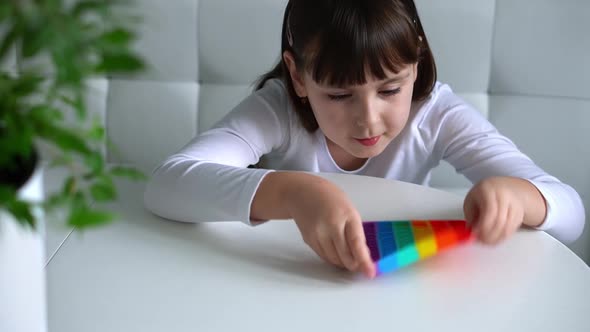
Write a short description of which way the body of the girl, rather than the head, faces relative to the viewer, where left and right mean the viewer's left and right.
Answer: facing the viewer

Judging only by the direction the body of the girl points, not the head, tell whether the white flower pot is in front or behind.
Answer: in front

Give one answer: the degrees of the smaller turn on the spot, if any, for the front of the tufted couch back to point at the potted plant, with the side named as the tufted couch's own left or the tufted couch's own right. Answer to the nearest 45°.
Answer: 0° — it already faces it

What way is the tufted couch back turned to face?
toward the camera

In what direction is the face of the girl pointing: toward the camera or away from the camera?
toward the camera

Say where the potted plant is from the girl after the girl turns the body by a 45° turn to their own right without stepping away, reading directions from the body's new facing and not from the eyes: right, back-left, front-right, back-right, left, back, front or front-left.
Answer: front-left
